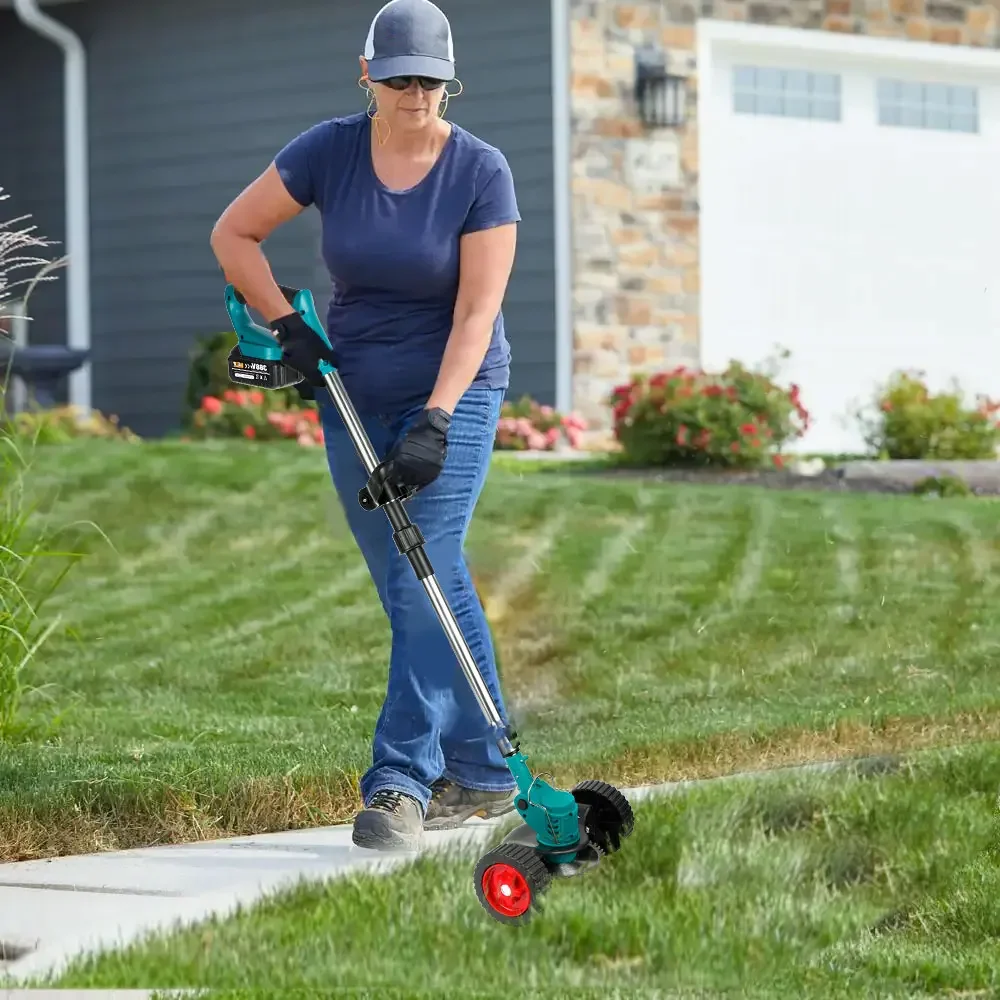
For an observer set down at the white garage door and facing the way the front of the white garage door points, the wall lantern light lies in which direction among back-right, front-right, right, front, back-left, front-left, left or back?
right

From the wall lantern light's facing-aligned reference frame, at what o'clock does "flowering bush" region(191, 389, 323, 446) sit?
The flowering bush is roughly at 4 o'clock from the wall lantern light.

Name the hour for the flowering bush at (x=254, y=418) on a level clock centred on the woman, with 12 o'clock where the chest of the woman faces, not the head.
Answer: The flowering bush is roughly at 6 o'clock from the woman.

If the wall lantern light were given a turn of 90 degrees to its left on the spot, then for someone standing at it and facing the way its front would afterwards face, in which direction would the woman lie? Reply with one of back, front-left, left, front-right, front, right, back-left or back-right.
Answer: back-right

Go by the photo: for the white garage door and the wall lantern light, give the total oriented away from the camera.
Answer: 0

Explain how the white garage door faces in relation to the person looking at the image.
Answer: facing the viewer and to the right of the viewer

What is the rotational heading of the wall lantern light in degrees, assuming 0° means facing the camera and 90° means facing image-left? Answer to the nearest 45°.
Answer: approximately 315°

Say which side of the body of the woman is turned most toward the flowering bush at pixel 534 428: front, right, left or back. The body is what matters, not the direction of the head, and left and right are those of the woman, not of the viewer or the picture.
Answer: back

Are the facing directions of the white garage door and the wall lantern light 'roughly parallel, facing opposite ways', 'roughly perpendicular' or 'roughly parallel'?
roughly parallel

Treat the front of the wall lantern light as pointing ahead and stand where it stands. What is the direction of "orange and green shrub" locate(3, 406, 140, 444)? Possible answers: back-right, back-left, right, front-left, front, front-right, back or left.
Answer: back-right

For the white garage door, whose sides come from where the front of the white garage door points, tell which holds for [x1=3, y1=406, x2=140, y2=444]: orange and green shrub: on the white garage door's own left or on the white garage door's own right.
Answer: on the white garage door's own right

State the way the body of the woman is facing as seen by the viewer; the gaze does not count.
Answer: toward the camera
